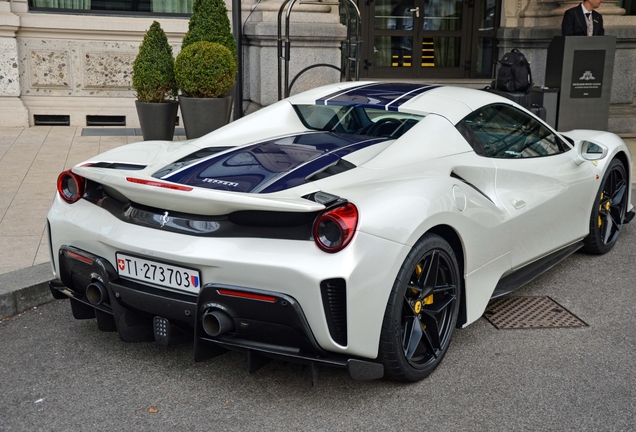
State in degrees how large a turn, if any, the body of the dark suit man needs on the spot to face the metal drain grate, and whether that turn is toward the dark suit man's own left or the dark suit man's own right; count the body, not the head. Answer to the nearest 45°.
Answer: approximately 45° to the dark suit man's own right

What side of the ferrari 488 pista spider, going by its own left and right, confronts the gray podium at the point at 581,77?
front

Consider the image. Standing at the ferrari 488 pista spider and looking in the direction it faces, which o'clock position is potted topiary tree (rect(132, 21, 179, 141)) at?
The potted topiary tree is roughly at 10 o'clock from the ferrari 488 pista spider.

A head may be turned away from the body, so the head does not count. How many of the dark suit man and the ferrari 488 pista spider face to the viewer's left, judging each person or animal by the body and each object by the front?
0

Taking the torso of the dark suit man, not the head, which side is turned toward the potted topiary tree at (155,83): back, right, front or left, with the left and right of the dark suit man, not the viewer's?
right

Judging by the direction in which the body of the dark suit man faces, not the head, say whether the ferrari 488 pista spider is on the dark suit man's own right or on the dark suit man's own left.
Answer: on the dark suit man's own right

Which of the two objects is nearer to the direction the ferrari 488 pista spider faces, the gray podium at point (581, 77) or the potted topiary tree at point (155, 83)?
the gray podium

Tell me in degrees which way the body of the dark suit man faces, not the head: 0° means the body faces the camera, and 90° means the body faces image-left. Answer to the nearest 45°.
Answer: approximately 315°

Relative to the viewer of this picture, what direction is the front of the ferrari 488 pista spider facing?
facing away from the viewer and to the right of the viewer
